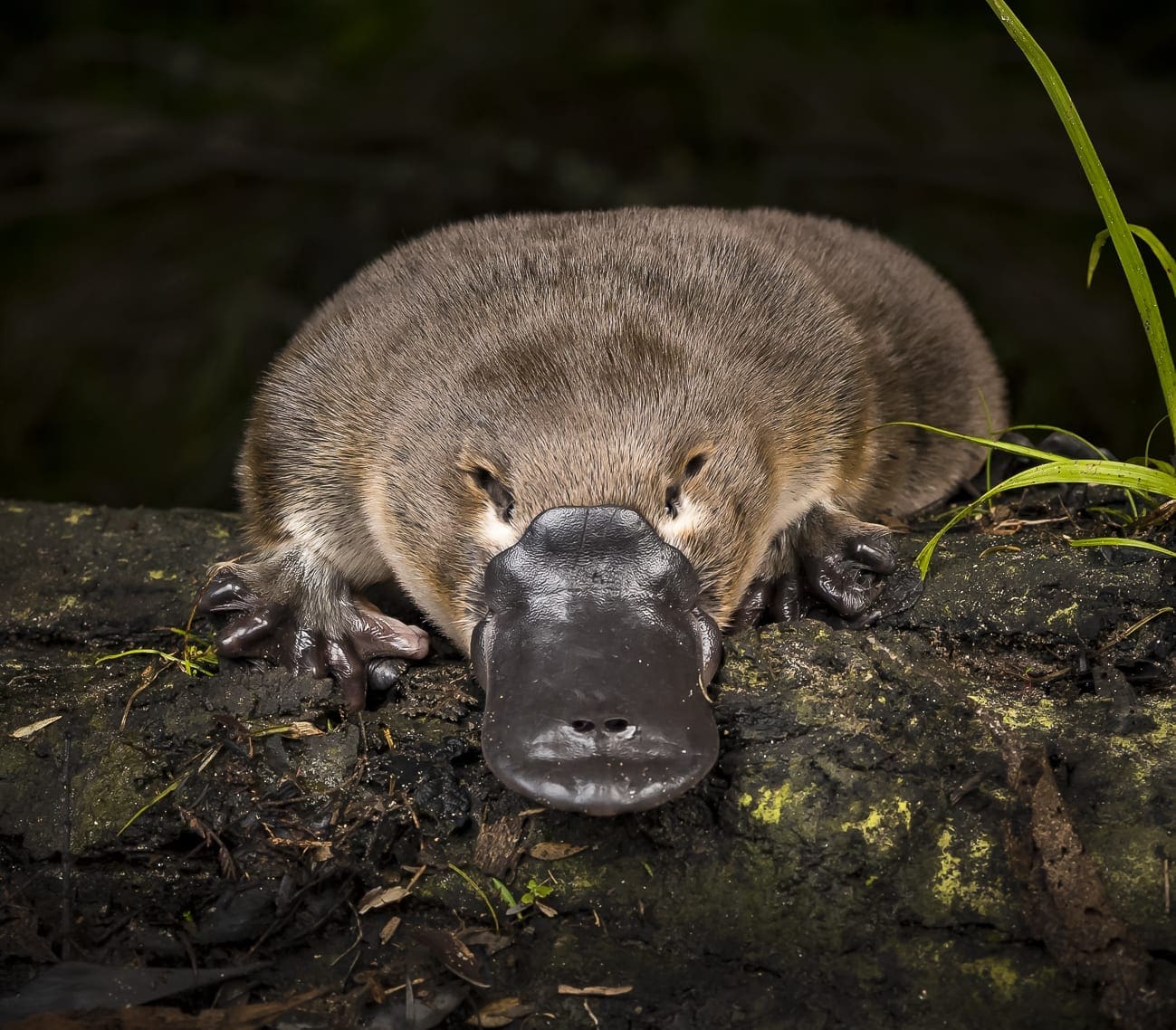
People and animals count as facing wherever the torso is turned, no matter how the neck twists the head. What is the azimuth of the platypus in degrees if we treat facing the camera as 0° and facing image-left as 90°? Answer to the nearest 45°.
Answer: approximately 0°

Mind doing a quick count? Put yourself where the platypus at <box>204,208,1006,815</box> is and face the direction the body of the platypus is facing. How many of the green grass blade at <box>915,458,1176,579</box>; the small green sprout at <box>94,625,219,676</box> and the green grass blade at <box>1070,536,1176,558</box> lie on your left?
2

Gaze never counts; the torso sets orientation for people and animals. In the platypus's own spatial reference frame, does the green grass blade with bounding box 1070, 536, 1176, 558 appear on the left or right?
on its left

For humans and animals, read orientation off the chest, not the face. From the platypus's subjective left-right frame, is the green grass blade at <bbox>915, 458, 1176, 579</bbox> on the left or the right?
on its left

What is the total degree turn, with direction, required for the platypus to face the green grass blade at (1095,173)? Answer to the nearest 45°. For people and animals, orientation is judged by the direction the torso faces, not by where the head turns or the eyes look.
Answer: approximately 90° to its left

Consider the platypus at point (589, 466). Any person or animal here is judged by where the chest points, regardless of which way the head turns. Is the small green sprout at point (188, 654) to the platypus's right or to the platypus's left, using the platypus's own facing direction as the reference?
on its right
